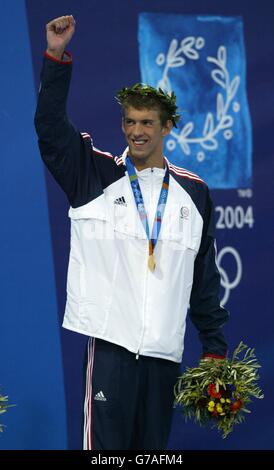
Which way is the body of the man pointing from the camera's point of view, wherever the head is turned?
toward the camera

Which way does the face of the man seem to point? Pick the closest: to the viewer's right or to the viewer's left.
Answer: to the viewer's left
